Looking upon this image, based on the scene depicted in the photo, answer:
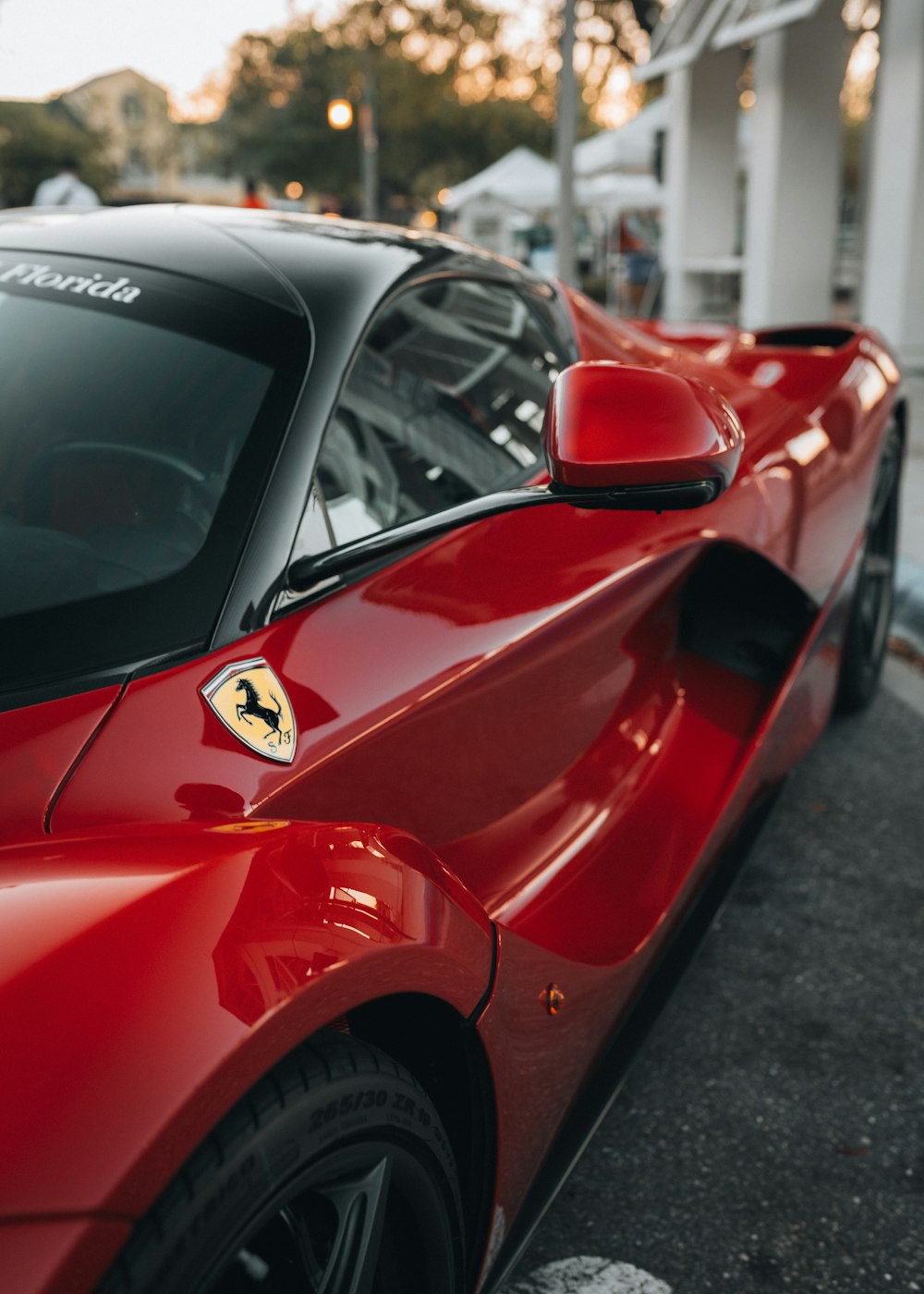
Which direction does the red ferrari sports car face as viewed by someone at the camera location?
facing the viewer and to the left of the viewer

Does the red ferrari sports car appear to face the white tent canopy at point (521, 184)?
no

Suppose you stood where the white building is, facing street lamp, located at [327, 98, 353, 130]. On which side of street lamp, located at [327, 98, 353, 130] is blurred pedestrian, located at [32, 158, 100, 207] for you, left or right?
left

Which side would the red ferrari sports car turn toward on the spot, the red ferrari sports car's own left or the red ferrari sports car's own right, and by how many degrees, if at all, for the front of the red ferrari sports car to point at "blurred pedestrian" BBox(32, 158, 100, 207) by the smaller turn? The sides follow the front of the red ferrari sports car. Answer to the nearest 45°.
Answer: approximately 135° to the red ferrari sports car's own right

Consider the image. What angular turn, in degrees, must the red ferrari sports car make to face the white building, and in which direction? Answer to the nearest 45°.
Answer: approximately 135° to its right

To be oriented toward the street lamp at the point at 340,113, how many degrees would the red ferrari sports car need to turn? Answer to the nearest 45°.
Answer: approximately 135° to its right

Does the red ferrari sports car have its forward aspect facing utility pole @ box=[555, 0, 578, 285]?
no

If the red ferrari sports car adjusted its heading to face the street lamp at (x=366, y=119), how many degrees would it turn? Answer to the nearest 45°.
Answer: approximately 135° to its right

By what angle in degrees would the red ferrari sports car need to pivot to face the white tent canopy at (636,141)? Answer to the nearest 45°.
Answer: approximately 135° to its right
